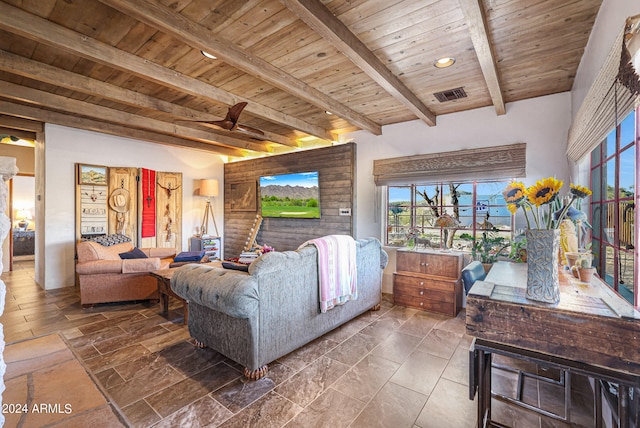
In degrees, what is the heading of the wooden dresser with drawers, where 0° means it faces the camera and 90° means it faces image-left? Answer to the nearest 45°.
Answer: approximately 45°

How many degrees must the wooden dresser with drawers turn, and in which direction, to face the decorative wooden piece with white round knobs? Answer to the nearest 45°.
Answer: approximately 45° to its right

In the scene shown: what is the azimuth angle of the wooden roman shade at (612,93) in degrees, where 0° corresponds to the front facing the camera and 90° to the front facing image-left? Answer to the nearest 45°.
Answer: approximately 45°

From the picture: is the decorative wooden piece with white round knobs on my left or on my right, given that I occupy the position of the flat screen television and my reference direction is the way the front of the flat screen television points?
on my right

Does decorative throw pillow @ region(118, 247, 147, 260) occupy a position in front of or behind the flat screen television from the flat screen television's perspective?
in front

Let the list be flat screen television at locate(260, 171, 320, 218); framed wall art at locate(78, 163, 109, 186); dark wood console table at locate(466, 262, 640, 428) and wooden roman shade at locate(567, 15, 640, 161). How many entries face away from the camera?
0

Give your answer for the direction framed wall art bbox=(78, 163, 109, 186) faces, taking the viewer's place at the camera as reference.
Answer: facing the viewer and to the right of the viewer

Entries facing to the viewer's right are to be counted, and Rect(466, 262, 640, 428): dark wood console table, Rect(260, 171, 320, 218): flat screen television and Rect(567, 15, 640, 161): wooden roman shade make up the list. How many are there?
0

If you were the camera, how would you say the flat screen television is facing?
facing the viewer and to the left of the viewer

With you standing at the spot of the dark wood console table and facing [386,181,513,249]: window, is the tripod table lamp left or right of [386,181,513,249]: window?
left

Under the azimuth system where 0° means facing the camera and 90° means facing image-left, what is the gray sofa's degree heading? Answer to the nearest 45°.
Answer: approximately 135°
